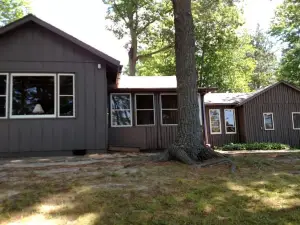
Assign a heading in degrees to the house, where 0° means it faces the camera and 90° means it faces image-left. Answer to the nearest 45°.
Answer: approximately 0°

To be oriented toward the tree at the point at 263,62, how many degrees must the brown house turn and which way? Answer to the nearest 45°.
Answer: approximately 180°

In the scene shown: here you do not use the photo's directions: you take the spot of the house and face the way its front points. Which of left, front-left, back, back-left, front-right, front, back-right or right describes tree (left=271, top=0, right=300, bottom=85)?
back-left

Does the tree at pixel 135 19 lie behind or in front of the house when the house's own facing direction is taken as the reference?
behind
